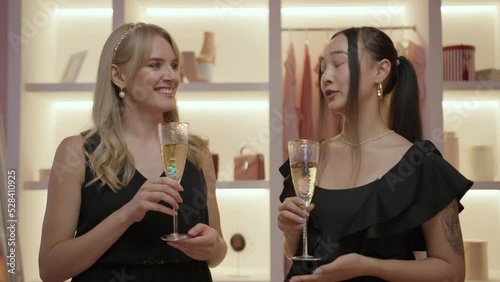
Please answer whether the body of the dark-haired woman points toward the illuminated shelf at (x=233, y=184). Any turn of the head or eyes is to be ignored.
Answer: no

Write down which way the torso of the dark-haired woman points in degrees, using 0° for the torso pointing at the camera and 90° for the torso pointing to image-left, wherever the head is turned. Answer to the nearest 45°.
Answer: approximately 45°

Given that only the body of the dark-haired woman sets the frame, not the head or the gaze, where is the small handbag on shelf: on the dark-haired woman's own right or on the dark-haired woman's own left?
on the dark-haired woman's own right

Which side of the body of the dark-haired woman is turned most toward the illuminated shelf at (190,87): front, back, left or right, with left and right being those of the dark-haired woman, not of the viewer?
right

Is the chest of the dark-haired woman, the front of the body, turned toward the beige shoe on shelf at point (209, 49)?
no

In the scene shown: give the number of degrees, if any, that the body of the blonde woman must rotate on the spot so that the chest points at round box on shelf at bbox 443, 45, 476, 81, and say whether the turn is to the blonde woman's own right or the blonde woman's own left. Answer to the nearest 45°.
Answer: approximately 90° to the blonde woman's own left

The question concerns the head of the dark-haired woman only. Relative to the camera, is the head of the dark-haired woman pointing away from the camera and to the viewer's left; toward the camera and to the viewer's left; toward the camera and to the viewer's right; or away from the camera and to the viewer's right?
toward the camera and to the viewer's left

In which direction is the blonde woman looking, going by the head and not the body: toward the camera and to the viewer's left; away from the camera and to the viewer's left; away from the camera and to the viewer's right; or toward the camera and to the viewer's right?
toward the camera and to the viewer's right

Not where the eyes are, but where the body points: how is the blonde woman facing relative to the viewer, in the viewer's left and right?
facing the viewer and to the right of the viewer

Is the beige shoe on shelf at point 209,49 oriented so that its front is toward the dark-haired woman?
no
